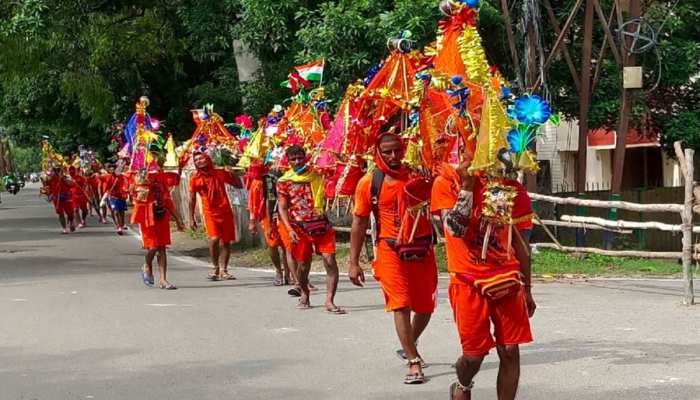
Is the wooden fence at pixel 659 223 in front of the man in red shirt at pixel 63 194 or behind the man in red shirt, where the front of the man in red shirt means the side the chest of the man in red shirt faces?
in front

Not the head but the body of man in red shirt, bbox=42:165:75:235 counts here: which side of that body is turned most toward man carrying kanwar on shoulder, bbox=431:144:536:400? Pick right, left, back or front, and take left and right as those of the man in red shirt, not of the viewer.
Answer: front

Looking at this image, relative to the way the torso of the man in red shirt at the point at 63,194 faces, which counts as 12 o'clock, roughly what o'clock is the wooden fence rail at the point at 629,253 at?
The wooden fence rail is roughly at 11 o'clock from the man in red shirt.

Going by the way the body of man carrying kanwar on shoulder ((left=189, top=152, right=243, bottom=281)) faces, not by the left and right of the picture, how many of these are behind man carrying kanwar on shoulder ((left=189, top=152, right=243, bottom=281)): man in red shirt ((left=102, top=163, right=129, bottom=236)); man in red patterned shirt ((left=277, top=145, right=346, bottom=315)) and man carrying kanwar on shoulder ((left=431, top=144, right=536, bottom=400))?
1

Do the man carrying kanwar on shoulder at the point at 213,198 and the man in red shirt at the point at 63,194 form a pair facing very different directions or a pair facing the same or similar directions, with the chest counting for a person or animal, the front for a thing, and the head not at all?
same or similar directions

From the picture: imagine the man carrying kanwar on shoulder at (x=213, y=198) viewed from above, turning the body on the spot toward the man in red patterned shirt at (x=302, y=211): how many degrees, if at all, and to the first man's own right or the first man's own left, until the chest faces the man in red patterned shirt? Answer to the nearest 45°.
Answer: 0° — they already face them

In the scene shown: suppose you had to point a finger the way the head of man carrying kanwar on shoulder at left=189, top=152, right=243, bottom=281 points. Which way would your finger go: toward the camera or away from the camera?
toward the camera

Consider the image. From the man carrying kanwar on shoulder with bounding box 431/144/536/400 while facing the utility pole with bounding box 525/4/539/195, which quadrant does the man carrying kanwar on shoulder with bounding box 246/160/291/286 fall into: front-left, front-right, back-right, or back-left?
front-left

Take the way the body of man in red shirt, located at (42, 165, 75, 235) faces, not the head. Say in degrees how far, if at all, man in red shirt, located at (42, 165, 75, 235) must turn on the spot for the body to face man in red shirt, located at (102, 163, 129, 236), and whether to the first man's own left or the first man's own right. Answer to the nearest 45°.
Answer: approximately 45° to the first man's own left

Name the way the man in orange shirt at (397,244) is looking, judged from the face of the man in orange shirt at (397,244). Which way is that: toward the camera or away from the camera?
toward the camera

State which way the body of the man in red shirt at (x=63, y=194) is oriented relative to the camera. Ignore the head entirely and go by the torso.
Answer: toward the camera

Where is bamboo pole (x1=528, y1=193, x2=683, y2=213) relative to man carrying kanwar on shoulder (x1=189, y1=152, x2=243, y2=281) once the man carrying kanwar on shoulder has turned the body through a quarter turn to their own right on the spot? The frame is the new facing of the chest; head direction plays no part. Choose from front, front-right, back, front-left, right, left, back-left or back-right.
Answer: back

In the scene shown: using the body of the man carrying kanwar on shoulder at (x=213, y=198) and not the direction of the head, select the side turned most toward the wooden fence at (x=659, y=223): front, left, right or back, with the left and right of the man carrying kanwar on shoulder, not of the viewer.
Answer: left

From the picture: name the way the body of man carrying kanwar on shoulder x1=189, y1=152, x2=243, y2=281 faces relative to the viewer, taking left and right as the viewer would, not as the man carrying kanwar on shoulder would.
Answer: facing the viewer

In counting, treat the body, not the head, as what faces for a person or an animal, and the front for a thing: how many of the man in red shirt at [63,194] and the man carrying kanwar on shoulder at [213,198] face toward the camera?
2

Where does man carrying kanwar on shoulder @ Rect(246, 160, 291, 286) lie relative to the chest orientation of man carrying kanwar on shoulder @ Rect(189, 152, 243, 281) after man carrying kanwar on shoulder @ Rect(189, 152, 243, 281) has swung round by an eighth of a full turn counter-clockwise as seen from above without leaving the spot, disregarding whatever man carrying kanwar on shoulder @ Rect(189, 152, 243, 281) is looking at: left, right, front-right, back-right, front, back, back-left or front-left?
front
